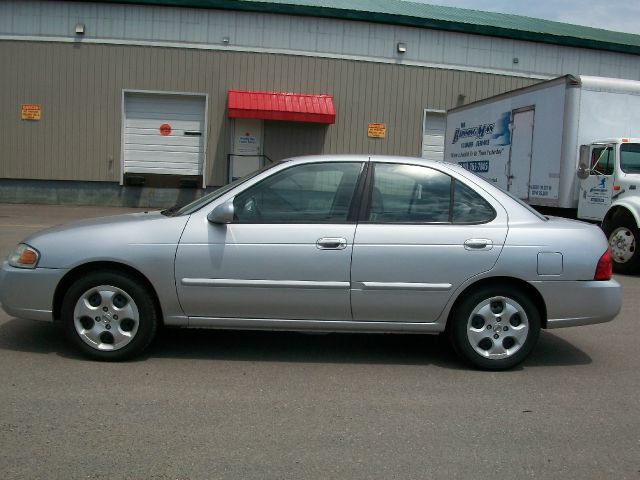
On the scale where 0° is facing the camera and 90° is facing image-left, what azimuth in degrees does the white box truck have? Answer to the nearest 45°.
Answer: approximately 315°

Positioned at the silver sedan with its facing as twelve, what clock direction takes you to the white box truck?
The white box truck is roughly at 4 o'clock from the silver sedan.

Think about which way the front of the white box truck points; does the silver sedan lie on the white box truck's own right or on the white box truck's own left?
on the white box truck's own right

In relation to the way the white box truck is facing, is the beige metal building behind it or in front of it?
behind

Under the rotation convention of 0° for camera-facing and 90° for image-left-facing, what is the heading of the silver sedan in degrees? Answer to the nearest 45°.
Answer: approximately 90°
